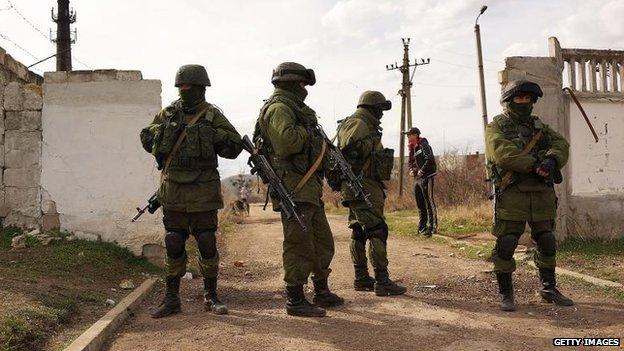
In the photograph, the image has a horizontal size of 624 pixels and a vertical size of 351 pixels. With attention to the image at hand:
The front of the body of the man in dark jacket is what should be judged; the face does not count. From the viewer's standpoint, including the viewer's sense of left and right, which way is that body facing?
facing the viewer and to the left of the viewer

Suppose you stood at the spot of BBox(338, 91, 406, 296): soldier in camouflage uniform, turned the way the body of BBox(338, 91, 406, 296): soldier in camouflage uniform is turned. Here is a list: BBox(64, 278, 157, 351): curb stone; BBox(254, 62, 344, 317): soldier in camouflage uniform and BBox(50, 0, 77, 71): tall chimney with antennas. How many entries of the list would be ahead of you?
0

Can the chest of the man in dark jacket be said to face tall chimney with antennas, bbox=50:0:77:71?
no

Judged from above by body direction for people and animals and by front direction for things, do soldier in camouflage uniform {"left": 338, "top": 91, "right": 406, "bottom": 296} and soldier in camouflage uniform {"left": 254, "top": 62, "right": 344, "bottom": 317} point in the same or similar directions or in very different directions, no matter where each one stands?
same or similar directions

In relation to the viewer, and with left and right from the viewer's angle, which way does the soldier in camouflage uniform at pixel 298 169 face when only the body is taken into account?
facing to the right of the viewer

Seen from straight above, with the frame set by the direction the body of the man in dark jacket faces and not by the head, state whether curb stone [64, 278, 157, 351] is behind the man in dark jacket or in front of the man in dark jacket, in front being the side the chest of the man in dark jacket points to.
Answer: in front

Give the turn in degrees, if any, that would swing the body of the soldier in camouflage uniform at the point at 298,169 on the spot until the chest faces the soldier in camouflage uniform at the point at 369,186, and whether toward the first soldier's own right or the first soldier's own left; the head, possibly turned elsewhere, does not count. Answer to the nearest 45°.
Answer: approximately 45° to the first soldier's own left

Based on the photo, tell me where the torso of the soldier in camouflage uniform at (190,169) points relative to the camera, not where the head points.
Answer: toward the camera

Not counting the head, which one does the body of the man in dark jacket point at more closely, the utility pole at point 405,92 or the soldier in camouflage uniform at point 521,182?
the soldier in camouflage uniform

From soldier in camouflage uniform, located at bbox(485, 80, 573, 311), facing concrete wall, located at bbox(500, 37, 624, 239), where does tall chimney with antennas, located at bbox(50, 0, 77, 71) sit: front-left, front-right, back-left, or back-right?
front-left

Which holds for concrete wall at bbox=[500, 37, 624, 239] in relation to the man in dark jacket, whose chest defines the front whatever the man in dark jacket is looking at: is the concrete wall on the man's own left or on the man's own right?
on the man's own left

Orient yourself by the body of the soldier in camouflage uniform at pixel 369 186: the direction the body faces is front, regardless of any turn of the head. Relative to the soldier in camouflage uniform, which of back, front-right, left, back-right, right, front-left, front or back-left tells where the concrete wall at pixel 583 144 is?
front-left

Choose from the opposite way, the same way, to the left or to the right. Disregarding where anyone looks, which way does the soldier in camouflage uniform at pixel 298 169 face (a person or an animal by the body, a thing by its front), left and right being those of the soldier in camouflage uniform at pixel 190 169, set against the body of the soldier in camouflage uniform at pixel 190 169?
to the left

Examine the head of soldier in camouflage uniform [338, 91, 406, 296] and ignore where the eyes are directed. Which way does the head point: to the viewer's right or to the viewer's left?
to the viewer's right
